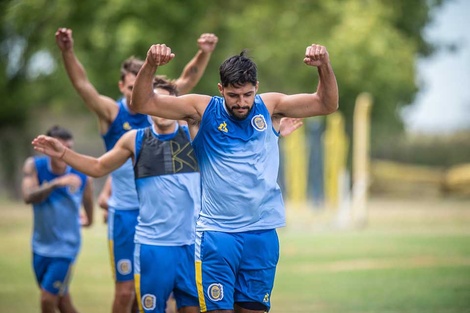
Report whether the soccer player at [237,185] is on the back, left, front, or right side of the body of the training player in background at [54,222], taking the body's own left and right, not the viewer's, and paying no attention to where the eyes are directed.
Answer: front

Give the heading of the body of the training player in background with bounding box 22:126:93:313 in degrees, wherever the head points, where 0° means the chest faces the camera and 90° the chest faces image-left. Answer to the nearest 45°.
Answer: approximately 0°

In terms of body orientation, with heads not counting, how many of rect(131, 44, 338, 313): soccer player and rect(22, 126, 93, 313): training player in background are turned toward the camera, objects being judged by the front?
2

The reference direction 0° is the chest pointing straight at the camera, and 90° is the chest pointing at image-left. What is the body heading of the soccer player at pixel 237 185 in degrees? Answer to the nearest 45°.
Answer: approximately 0°

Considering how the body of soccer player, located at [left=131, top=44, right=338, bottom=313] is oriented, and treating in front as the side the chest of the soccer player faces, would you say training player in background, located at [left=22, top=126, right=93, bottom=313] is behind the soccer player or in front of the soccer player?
behind
